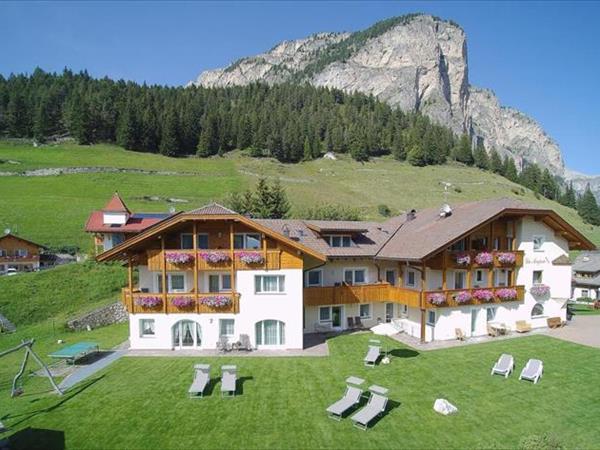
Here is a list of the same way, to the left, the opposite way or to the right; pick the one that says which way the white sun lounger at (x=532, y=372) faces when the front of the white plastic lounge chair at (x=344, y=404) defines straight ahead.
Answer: the same way

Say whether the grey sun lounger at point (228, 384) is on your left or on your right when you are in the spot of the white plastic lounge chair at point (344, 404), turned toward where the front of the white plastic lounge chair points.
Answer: on your right

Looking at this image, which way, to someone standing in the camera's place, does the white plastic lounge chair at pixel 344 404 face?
facing the viewer and to the left of the viewer

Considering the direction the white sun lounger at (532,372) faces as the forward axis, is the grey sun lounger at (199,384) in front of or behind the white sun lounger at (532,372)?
in front

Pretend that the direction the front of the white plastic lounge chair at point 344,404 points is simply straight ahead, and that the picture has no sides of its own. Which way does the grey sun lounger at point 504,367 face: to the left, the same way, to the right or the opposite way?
the same way

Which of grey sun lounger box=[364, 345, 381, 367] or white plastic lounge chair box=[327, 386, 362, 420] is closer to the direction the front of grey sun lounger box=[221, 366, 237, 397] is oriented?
the white plastic lounge chair

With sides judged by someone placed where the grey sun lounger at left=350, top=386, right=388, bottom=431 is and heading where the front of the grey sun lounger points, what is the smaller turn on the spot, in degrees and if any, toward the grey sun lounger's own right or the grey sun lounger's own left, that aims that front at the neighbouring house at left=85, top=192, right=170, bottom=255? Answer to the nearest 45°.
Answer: approximately 90° to the grey sun lounger's own right

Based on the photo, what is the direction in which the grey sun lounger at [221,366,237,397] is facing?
toward the camera

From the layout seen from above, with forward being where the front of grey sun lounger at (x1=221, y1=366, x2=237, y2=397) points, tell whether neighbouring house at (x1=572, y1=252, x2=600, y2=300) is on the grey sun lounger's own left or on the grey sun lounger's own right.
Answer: on the grey sun lounger's own left

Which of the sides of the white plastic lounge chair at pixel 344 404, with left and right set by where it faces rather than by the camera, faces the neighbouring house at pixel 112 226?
right

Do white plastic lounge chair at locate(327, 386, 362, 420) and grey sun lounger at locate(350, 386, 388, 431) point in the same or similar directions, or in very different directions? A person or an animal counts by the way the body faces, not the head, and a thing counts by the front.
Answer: same or similar directions

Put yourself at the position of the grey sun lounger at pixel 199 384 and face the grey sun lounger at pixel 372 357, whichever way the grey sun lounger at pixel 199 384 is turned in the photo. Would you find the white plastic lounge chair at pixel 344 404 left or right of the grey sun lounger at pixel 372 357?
right

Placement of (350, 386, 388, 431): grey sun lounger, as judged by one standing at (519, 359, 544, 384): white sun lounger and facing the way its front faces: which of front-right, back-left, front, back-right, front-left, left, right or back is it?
front

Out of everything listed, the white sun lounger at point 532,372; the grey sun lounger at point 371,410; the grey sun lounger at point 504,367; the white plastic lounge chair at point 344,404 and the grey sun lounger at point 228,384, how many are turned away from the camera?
0

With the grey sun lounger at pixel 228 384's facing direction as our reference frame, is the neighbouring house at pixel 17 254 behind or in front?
behind
